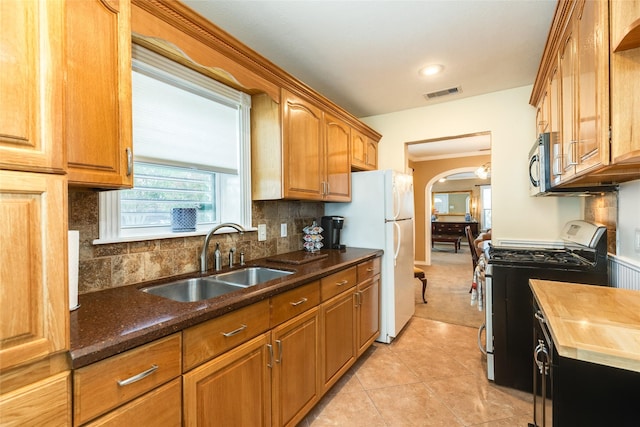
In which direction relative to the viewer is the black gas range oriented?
to the viewer's left

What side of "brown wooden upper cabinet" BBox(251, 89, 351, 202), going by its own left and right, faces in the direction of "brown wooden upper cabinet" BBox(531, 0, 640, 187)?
front

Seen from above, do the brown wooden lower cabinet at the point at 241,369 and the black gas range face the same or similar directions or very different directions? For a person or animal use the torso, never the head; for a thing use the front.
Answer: very different directions

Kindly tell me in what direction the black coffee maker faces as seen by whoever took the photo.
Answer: facing the viewer and to the right of the viewer

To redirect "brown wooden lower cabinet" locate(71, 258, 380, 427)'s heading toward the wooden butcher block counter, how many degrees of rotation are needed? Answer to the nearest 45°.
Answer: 0° — it already faces it

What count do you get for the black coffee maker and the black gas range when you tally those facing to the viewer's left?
1

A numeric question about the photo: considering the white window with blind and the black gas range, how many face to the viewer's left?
1

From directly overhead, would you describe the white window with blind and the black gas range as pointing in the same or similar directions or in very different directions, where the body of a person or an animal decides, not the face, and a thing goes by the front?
very different directions
